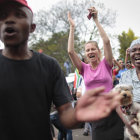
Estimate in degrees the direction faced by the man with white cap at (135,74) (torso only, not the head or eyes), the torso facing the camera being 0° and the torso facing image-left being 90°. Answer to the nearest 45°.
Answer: approximately 0°

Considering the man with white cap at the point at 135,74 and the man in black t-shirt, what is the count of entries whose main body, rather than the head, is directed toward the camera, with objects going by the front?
2

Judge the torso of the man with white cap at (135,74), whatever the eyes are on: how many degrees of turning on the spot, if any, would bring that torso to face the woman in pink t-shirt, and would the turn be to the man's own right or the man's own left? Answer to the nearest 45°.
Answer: approximately 90° to the man's own right

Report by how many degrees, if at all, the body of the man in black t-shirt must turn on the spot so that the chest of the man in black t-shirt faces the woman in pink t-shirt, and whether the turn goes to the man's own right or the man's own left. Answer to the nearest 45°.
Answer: approximately 135° to the man's own left

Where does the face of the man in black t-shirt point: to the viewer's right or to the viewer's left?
to the viewer's left

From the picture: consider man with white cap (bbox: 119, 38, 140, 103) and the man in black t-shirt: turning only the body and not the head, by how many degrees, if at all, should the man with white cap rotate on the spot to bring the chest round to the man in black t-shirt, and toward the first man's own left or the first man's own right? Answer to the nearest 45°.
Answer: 0° — they already face them

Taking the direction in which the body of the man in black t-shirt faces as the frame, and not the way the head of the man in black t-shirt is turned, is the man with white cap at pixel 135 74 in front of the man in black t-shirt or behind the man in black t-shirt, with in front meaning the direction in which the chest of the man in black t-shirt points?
behind
